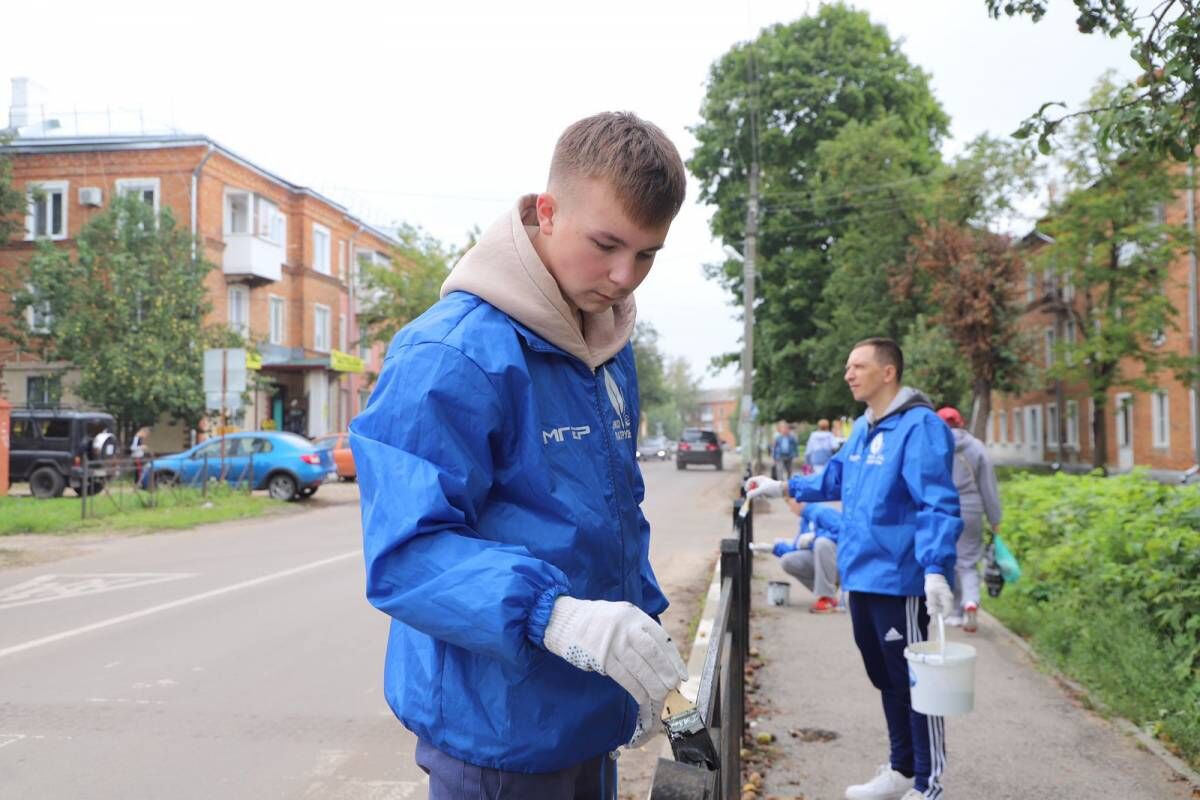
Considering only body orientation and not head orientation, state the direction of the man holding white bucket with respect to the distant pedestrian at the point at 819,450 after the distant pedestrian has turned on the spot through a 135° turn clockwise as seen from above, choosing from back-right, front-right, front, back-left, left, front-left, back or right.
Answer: back-left

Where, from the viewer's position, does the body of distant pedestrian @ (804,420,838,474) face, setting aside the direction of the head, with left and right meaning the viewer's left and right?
facing away from the viewer

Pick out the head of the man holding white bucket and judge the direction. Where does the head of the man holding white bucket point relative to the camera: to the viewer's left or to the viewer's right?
to the viewer's left

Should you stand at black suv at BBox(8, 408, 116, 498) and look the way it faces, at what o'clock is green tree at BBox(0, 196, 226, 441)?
The green tree is roughly at 2 o'clock from the black suv.

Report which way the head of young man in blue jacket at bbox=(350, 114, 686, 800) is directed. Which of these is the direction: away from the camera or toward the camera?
toward the camera

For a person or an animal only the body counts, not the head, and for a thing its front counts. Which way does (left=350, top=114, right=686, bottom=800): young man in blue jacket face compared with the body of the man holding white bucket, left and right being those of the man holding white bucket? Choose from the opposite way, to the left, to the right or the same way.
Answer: to the left

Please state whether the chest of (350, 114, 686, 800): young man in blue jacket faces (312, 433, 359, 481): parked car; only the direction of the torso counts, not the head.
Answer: no

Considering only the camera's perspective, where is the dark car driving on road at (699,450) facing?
facing away from the viewer

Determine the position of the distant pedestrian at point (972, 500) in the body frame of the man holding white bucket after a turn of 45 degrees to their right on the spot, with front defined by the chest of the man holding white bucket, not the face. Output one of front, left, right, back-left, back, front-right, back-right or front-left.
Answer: right

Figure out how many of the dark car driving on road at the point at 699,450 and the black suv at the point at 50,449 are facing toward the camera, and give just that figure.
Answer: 0

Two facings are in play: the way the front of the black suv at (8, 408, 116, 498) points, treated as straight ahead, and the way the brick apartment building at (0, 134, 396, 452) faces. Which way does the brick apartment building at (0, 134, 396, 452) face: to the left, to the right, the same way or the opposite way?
the opposite way

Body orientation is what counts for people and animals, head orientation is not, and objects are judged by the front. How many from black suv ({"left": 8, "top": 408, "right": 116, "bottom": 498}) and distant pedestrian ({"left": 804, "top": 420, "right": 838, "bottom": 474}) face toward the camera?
0

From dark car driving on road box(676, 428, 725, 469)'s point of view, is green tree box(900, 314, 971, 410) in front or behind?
behind

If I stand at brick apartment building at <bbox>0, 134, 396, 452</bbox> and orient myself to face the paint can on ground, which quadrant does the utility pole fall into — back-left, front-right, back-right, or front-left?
front-left

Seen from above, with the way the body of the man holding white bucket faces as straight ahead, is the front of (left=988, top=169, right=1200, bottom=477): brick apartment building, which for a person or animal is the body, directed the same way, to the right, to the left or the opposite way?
the same way

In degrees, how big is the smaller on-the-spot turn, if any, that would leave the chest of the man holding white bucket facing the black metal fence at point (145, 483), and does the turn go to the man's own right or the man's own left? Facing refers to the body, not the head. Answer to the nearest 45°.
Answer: approximately 90° to the man's own right

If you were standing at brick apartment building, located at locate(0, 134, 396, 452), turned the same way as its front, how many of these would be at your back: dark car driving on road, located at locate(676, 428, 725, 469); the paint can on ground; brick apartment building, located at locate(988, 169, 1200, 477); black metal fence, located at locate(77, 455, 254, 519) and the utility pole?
0

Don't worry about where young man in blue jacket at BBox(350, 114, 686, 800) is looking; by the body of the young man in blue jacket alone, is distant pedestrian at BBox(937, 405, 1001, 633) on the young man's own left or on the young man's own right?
on the young man's own left

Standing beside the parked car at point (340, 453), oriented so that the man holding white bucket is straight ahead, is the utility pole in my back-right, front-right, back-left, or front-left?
front-left

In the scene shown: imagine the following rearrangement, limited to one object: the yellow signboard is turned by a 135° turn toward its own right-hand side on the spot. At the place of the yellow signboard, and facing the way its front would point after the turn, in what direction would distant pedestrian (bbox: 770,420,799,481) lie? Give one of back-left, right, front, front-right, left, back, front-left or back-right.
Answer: back-left

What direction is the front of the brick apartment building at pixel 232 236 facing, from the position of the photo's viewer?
facing the viewer and to the right of the viewer
